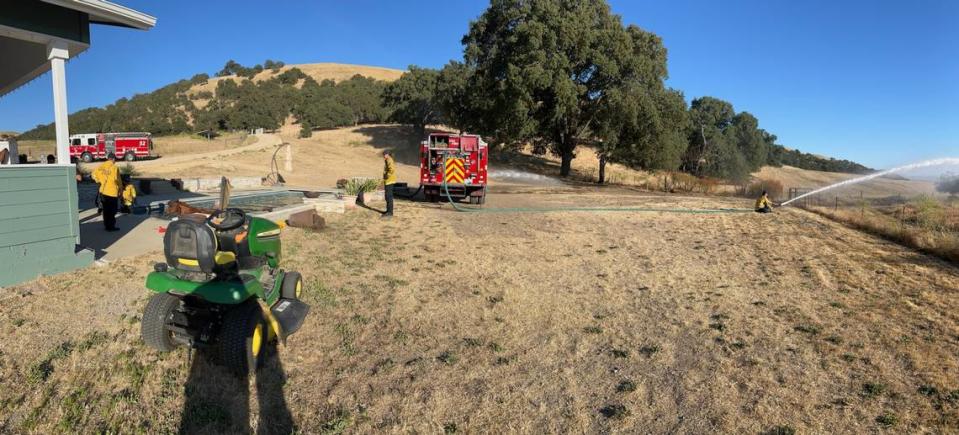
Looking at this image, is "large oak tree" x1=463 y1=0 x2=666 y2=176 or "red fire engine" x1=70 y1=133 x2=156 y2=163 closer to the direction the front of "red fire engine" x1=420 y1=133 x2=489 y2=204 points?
the large oak tree

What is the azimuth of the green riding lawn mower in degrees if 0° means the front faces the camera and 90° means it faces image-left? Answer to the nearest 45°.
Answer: approximately 225°

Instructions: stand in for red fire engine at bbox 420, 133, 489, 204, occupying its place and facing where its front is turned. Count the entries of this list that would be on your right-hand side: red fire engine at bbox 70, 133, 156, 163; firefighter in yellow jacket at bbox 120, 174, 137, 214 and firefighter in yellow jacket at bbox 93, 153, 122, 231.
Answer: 0

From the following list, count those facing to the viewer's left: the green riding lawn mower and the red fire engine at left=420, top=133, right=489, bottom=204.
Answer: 0

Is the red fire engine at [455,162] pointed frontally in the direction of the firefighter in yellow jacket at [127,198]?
no

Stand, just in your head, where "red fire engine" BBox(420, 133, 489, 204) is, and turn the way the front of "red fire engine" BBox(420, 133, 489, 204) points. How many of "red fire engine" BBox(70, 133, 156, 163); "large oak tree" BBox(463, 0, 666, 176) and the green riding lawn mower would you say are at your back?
1

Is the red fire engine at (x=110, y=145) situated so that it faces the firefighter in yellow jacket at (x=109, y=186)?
no

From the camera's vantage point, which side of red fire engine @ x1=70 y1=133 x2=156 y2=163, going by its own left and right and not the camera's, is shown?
left

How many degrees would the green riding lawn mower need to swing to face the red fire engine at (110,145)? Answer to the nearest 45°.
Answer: approximately 45° to its left

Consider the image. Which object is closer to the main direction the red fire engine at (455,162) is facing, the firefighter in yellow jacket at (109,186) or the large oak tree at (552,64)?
the large oak tree

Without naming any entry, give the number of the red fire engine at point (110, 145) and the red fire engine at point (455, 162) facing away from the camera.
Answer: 1

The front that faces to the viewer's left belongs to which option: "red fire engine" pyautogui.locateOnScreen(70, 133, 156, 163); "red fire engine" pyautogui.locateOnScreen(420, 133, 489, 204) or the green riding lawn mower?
"red fire engine" pyautogui.locateOnScreen(70, 133, 156, 163)

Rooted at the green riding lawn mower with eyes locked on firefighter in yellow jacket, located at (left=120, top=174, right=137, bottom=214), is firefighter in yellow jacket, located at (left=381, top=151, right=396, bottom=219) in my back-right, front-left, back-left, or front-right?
front-right

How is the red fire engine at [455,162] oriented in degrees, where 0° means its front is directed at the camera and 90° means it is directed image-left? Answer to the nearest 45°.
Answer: approximately 180°

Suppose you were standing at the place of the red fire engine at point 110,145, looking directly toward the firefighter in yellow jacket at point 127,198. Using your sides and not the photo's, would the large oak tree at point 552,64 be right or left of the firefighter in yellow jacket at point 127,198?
left

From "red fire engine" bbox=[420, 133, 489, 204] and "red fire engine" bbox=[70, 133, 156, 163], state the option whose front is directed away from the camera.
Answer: "red fire engine" bbox=[420, 133, 489, 204]

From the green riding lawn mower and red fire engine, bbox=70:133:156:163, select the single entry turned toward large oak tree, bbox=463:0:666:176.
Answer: the green riding lawn mower

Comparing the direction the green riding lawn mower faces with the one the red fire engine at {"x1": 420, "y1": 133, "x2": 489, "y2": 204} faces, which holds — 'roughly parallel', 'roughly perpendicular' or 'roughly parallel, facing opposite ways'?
roughly parallel

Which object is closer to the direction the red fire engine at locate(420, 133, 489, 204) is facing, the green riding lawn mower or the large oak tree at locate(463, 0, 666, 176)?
the large oak tree

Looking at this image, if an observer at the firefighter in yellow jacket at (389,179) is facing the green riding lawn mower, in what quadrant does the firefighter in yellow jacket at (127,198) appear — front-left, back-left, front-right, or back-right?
front-right

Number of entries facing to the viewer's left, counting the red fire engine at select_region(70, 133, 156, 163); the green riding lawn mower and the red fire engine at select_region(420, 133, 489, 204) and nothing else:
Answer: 1

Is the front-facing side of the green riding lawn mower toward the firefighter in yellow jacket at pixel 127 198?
no

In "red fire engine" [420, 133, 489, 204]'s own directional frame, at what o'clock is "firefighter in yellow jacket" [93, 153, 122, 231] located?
The firefighter in yellow jacket is roughly at 7 o'clock from the red fire engine.
